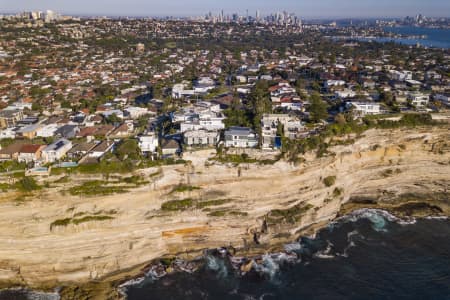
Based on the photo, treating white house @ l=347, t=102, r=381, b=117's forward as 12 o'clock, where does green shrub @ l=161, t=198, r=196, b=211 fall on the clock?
The green shrub is roughly at 1 o'clock from the white house.

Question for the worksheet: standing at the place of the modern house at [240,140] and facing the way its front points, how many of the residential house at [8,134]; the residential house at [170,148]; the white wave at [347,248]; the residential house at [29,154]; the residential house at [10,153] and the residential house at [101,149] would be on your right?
5

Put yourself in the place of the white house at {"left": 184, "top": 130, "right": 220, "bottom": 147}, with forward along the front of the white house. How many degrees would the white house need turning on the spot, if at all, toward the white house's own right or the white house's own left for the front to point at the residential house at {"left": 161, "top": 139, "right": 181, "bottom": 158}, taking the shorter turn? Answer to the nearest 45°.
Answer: approximately 90° to the white house's own right

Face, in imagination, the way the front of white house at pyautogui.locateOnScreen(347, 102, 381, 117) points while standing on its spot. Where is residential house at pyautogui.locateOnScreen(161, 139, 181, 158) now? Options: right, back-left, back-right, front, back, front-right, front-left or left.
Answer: front-right

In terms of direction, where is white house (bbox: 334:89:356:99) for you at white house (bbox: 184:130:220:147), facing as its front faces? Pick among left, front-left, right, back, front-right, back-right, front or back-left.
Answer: back-left

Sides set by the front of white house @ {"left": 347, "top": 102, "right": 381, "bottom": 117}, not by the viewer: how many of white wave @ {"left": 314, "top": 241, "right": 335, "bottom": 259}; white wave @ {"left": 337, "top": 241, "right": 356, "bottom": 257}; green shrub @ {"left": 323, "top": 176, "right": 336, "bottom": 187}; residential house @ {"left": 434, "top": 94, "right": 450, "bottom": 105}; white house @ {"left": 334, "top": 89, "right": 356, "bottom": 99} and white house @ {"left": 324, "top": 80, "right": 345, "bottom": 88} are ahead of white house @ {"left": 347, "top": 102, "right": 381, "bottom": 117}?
3

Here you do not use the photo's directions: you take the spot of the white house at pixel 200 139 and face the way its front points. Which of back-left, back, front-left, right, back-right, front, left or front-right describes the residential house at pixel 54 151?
right

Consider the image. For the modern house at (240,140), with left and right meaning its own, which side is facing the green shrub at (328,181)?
left

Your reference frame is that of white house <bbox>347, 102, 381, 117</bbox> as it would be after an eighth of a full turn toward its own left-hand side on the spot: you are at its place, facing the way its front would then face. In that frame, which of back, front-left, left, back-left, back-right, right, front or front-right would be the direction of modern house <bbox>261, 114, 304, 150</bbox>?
right

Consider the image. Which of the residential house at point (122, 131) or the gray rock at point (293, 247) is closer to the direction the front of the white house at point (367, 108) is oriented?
the gray rock

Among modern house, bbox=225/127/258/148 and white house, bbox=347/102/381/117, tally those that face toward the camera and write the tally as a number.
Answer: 2

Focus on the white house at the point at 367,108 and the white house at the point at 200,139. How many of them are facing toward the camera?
2

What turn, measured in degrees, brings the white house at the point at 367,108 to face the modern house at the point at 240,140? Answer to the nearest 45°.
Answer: approximately 45° to its right

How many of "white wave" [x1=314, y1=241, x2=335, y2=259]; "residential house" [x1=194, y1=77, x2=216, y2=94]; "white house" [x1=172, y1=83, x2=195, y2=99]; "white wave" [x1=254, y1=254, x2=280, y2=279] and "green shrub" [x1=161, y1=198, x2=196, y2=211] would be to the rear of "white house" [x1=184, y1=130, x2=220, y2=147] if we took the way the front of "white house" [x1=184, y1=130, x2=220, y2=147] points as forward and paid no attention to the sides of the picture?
2
